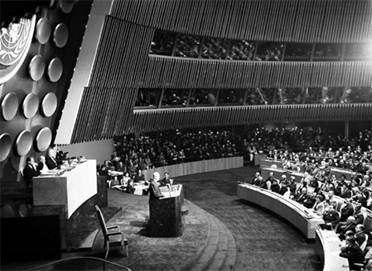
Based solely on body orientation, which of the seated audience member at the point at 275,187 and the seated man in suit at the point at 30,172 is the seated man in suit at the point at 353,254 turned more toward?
the seated man in suit

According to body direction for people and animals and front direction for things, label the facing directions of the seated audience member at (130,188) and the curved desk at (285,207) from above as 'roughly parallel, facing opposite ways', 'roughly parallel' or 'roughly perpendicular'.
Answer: roughly perpendicular

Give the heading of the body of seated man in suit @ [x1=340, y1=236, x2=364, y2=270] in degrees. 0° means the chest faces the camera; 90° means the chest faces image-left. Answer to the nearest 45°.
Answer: approximately 90°

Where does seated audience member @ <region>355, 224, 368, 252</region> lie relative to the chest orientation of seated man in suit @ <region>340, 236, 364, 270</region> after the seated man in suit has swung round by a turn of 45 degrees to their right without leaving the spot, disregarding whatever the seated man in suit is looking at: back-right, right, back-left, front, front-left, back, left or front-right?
front-right

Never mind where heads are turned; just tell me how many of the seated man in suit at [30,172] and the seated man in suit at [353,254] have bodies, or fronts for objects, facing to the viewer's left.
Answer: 1

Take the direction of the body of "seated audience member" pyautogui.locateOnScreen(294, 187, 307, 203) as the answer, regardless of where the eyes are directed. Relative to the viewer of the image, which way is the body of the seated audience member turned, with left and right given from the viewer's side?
facing the viewer and to the left of the viewer

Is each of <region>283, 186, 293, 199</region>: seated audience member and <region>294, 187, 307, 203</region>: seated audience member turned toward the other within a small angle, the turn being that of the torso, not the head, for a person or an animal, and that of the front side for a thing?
no

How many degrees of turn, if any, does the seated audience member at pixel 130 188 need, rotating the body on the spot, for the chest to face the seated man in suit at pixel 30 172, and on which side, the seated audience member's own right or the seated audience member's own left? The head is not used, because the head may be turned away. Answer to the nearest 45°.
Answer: approximately 45° to the seated audience member's own right

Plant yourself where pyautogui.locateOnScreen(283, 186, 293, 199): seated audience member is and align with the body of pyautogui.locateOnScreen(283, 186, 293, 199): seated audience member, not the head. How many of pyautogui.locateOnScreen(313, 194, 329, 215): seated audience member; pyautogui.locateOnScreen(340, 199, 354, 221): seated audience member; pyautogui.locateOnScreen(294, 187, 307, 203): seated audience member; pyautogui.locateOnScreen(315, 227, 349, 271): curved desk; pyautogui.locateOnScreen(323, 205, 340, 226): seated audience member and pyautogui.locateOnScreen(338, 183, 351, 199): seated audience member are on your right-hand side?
0

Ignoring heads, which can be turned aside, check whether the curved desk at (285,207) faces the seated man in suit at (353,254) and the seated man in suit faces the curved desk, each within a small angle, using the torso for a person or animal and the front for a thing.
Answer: no

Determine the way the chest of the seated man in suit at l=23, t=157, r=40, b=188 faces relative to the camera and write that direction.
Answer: to the viewer's right

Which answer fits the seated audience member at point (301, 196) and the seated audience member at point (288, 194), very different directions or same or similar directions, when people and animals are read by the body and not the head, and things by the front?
same or similar directions

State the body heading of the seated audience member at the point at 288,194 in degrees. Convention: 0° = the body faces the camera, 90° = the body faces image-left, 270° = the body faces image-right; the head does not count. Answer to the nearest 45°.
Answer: approximately 45°
